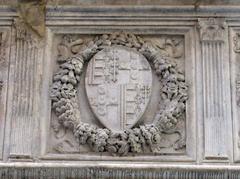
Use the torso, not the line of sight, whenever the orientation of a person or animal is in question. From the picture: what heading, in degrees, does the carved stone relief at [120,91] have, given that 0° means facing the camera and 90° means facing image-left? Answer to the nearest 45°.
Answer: approximately 0°
